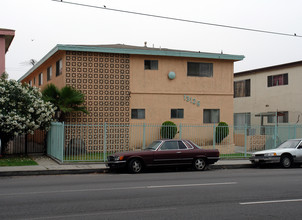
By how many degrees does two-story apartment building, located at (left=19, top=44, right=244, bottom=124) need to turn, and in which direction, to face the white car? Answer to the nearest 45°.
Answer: approximately 45° to its left

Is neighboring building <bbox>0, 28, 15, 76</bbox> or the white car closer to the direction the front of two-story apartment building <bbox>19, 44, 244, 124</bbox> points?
the white car

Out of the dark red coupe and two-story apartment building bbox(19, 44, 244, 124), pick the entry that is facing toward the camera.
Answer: the two-story apartment building

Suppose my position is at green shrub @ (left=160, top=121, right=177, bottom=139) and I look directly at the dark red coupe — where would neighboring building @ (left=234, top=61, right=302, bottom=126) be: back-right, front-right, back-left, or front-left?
back-left

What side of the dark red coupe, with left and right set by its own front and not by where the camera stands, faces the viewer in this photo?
left

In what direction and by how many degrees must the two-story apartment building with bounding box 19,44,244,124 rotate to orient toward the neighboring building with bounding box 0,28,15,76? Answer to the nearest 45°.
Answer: approximately 90° to its right

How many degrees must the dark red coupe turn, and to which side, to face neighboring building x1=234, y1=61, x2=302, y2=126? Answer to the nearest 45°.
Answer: approximately 135° to its right

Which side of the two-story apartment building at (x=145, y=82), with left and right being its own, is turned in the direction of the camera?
front

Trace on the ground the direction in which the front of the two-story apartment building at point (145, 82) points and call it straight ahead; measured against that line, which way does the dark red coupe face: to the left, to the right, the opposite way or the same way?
to the right

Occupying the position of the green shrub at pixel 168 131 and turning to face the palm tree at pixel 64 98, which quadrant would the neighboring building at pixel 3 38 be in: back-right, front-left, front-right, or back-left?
front-right

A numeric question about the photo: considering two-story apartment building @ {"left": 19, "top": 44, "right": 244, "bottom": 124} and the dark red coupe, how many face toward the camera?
1

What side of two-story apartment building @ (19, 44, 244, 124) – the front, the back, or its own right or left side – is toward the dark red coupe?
front

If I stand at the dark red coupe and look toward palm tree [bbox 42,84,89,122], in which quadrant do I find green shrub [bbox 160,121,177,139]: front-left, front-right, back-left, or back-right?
front-right

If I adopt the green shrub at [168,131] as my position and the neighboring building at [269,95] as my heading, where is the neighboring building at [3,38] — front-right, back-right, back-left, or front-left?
back-left

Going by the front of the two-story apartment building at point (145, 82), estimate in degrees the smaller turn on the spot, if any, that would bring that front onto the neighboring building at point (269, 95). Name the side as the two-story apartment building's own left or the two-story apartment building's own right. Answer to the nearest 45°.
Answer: approximately 135° to the two-story apartment building's own left

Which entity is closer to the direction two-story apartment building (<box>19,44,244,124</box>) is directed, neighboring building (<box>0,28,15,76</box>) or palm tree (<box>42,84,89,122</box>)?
the palm tree
